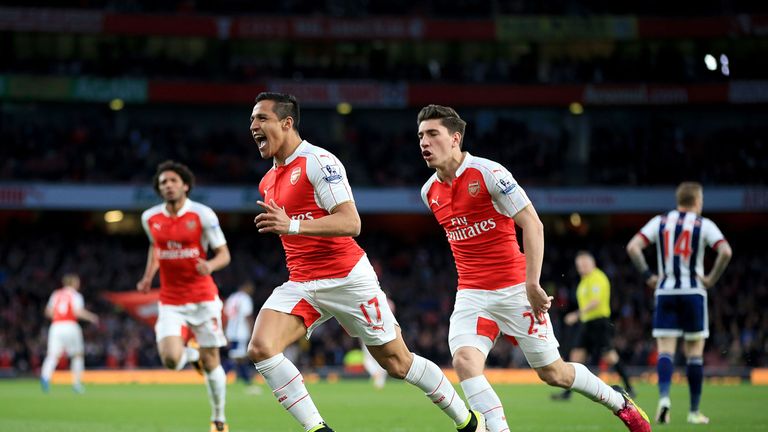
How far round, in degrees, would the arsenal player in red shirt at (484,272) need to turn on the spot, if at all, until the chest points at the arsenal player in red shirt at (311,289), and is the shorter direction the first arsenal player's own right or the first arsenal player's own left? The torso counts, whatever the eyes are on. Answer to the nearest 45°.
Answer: approximately 45° to the first arsenal player's own right

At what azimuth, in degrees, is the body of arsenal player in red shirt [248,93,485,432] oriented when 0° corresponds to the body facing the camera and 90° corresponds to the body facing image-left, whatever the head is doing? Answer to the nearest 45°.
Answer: approximately 45°

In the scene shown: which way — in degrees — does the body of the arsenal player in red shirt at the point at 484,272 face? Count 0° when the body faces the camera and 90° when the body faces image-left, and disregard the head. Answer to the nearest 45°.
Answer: approximately 45°

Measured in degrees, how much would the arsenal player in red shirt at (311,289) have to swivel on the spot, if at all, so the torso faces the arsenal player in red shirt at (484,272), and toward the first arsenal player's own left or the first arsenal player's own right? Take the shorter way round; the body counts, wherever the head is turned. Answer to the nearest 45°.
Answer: approximately 135° to the first arsenal player's own left
